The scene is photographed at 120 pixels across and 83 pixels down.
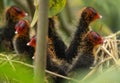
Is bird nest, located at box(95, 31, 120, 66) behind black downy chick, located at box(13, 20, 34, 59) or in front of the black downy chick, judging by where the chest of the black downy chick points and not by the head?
behind

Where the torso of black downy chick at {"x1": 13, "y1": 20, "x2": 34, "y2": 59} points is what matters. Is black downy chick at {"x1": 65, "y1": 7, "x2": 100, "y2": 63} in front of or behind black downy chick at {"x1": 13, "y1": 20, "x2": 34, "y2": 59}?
behind

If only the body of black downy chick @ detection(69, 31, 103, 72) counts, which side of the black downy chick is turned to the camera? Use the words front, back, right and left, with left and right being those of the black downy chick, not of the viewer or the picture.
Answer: right

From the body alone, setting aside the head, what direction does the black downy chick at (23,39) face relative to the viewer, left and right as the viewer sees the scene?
facing to the left of the viewer

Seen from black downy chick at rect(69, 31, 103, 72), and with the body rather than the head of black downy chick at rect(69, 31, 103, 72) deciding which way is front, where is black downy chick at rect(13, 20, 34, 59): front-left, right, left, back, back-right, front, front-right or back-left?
back

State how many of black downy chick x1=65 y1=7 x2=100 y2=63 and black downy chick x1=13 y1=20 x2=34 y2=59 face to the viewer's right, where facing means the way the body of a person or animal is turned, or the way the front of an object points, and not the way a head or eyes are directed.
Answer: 1

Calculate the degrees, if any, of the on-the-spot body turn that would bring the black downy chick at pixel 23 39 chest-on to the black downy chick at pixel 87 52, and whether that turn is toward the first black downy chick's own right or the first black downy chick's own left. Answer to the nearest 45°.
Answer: approximately 180°

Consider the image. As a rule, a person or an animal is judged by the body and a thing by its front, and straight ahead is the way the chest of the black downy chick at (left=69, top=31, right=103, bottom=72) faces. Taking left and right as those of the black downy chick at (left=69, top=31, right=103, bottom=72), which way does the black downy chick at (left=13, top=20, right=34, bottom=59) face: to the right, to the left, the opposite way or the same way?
the opposite way

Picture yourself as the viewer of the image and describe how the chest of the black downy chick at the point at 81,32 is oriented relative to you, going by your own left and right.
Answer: facing to the right of the viewer

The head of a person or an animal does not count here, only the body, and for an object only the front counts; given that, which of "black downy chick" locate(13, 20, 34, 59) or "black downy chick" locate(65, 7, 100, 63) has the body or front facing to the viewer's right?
"black downy chick" locate(65, 7, 100, 63)

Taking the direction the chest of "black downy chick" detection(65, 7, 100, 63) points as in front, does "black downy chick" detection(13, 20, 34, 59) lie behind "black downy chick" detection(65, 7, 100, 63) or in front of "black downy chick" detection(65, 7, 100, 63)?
behind

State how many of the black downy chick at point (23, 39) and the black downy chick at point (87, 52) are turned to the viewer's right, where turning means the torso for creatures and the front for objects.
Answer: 1
